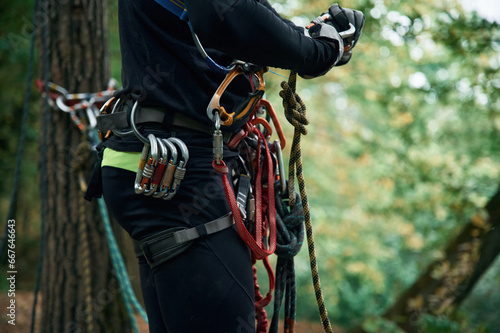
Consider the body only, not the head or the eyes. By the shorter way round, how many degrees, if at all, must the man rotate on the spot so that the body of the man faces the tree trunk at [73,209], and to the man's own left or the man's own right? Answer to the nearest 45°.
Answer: approximately 135° to the man's own left

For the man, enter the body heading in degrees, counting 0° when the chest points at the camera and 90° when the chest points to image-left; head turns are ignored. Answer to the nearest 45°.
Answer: approximately 270°

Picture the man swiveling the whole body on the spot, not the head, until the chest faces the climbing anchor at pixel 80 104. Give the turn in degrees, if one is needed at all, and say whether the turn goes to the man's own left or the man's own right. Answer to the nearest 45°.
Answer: approximately 135° to the man's own left

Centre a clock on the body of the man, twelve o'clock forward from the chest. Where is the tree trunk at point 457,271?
The tree trunk is roughly at 10 o'clock from the man.

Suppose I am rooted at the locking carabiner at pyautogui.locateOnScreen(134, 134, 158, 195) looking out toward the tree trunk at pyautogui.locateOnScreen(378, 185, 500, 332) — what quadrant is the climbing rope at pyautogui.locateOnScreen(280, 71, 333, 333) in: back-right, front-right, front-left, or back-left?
front-right
